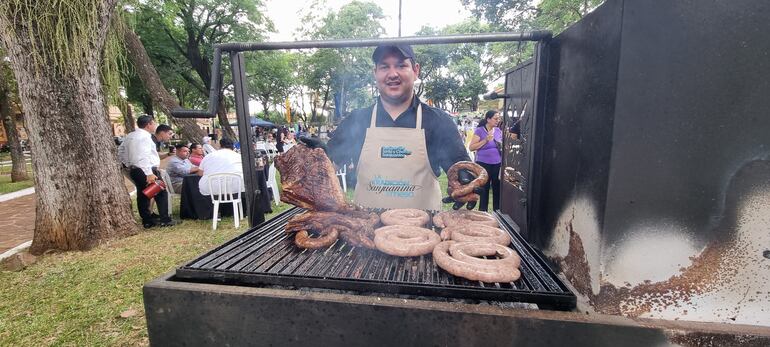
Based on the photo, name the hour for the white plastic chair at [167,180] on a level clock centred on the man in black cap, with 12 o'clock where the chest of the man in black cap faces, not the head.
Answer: The white plastic chair is roughly at 4 o'clock from the man in black cap.

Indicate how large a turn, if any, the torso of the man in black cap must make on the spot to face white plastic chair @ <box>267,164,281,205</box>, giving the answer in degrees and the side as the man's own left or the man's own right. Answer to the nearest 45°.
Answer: approximately 135° to the man's own right

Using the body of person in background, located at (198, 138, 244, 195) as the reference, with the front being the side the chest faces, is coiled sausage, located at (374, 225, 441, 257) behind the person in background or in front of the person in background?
behind

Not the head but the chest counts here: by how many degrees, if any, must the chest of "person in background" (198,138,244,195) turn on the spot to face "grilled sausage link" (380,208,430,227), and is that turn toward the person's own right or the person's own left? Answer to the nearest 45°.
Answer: approximately 180°

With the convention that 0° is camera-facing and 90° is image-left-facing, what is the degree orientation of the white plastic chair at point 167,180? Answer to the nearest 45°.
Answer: approximately 270°

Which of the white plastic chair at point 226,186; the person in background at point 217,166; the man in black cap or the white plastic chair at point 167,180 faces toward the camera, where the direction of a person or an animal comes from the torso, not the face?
the man in black cap

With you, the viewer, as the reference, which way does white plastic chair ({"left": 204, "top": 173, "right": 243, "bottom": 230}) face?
facing away from the viewer

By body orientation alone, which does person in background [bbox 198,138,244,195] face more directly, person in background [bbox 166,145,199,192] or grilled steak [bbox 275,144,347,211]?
the person in background

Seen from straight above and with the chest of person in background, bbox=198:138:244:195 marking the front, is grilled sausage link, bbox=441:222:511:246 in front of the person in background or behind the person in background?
behind

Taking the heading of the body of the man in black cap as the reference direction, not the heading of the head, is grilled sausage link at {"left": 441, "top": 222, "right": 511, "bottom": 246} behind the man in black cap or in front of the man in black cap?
in front

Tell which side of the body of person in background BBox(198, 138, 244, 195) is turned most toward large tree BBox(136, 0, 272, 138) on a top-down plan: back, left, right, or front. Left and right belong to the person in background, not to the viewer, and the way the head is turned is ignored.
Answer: front

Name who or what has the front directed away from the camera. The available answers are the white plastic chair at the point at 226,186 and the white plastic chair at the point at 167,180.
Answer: the white plastic chair at the point at 226,186

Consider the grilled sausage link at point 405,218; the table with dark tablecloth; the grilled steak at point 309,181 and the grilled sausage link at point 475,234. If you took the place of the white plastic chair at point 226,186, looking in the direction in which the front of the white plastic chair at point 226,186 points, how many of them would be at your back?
3

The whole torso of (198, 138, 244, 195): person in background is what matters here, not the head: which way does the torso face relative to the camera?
away from the camera

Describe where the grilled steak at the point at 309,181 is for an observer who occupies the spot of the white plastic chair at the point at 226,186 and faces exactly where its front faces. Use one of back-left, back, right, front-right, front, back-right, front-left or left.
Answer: back

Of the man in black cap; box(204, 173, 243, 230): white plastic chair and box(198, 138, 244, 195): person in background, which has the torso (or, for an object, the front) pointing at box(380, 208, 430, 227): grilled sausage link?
the man in black cap
